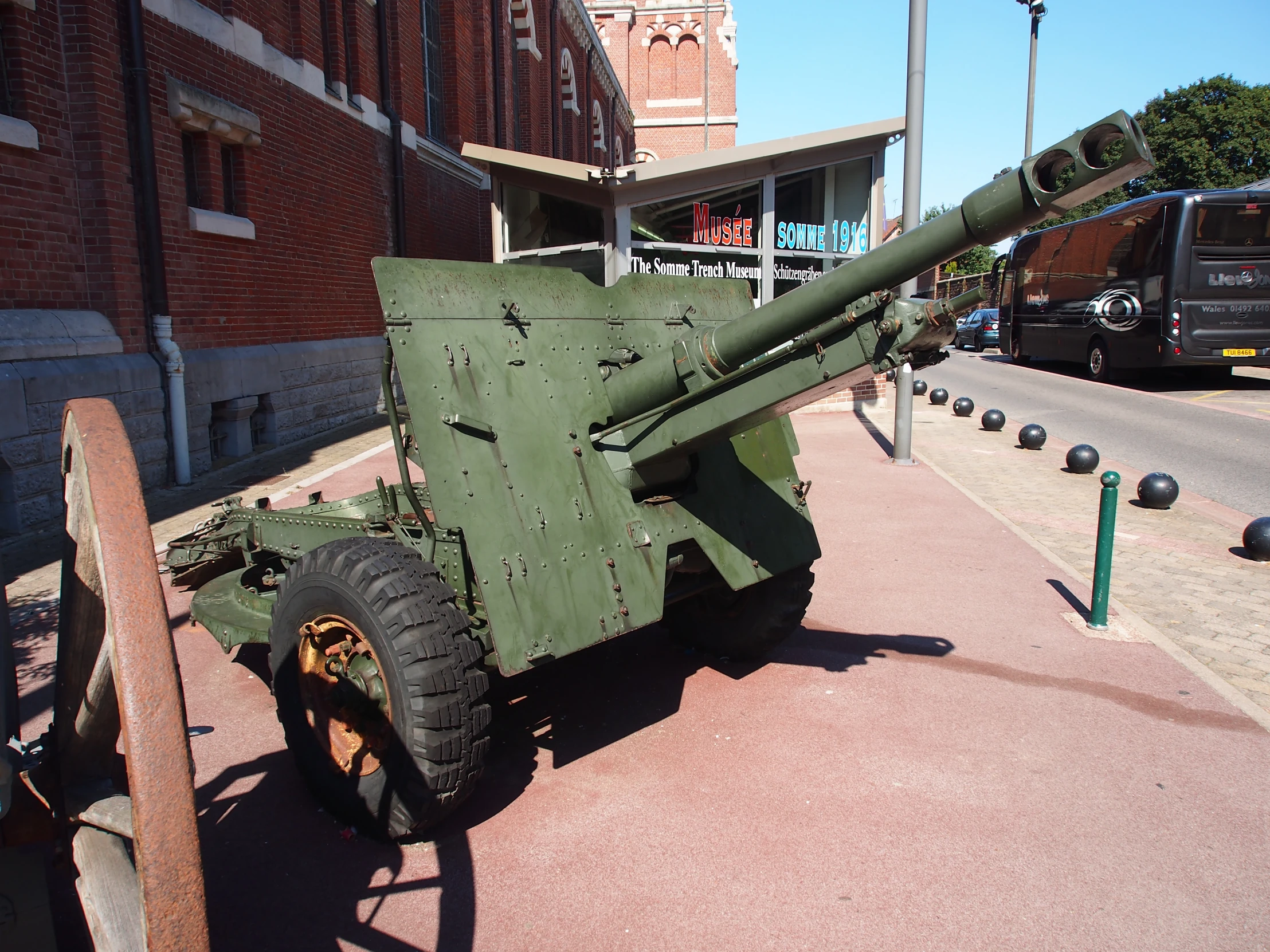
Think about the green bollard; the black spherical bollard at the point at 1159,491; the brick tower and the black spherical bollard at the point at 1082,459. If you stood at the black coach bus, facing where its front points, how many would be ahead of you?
1

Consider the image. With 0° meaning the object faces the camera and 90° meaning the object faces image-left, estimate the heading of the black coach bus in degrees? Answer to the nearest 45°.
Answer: approximately 135°

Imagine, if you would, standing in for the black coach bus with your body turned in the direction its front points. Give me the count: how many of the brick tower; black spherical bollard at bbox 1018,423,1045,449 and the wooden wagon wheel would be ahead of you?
1

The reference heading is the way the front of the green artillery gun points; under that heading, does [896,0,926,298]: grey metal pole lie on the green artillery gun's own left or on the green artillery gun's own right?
on the green artillery gun's own left

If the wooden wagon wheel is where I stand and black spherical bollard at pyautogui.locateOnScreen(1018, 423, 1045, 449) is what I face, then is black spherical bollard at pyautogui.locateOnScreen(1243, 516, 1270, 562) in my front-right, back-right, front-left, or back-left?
front-right

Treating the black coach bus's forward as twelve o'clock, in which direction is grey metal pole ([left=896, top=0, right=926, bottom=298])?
The grey metal pole is roughly at 8 o'clock from the black coach bus.
